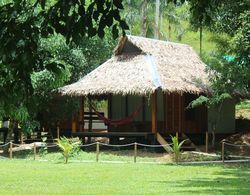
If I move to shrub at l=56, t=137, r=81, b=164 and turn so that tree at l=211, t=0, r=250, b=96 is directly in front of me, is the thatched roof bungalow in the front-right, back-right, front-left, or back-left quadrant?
front-left

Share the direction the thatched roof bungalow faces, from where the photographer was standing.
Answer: facing the viewer and to the left of the viewer

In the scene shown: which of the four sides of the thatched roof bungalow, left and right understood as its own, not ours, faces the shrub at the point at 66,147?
front

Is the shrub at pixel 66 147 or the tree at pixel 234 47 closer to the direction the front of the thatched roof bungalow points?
the shrub

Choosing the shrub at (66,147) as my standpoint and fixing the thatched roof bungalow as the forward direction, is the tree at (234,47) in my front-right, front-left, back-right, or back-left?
front-right

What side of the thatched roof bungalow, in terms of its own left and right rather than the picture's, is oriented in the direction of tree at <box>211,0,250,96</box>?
left
